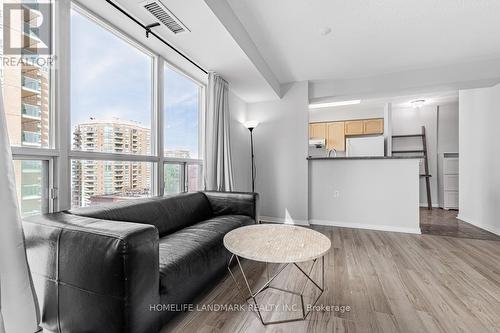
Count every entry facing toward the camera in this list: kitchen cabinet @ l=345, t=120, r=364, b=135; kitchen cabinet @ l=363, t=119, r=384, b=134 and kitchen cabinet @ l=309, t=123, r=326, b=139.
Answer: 3

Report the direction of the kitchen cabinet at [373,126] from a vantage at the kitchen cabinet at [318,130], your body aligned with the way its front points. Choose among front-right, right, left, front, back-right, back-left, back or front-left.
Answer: left

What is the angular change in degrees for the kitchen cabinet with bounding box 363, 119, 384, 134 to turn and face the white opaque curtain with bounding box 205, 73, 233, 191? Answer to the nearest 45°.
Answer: approximately 45° to its right

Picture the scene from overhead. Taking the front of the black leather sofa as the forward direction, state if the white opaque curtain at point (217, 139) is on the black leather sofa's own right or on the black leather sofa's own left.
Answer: on the black leather sofa's own left

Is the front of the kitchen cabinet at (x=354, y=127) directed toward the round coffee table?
yes

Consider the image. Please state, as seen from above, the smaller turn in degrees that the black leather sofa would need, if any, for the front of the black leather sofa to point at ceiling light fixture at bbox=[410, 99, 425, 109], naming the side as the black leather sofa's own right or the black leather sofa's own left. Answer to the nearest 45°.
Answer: approximately 45° to the black leather sofa's own left

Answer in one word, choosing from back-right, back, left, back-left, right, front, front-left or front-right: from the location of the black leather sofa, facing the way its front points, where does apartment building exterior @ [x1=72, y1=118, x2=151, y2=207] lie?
back-left

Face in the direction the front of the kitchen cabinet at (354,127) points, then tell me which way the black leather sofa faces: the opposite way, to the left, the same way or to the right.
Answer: to the left

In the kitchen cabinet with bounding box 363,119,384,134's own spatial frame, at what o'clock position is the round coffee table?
The round coffee table is roughly at 12 o'clock from the kitchen cabinet.

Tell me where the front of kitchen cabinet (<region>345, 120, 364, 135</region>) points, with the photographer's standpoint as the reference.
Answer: facing the viewer

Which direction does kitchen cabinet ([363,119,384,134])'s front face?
toward the camera
